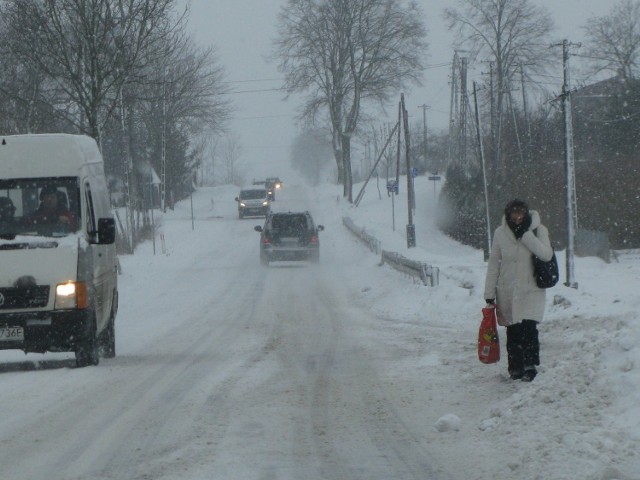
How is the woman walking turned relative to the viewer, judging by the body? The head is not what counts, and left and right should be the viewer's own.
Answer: facing the viewer

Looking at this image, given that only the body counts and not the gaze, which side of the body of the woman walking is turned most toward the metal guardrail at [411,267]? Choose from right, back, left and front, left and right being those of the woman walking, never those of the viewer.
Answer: back

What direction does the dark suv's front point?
away from the camera

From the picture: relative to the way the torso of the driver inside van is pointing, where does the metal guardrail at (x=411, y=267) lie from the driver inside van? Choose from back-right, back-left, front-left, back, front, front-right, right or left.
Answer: back-left

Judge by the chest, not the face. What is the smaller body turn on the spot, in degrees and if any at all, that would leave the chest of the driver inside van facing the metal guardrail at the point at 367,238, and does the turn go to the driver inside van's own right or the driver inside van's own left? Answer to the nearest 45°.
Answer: approximately 135° to the driver inside van's own left

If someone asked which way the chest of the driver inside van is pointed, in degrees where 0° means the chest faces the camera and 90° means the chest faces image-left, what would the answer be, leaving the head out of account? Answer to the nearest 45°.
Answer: approximately 0°

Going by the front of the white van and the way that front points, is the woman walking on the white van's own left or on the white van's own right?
on the white van's own left

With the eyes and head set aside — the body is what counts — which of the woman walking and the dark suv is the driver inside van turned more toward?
the woman walking

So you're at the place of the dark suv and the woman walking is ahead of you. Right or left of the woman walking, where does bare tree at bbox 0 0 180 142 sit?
right

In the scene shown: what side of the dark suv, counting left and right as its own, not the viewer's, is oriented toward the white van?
back

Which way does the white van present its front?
toward the camera

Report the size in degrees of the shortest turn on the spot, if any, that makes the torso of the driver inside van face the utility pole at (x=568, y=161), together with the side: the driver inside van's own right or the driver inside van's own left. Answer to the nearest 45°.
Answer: approximately 135° to the driver inside van's own left

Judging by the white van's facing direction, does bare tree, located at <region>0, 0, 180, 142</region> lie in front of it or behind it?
behind
